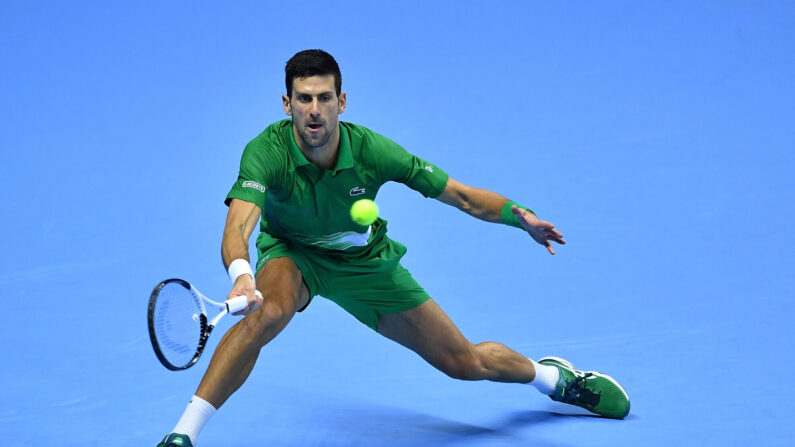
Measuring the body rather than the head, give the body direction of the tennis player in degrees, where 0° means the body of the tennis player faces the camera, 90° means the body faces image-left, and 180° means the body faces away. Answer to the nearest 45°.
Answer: approximately 0°
